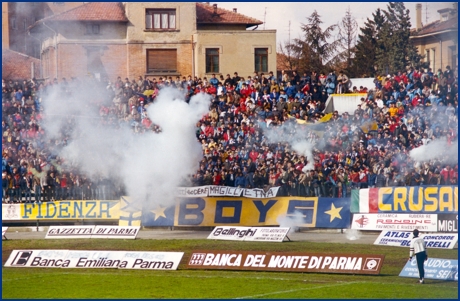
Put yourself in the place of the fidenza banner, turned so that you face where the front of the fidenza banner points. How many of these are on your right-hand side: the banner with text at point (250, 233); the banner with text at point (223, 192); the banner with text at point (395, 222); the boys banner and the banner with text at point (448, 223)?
0

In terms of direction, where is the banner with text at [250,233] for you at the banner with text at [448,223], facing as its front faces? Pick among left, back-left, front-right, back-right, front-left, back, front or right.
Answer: right

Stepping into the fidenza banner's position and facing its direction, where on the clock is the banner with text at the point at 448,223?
The banner with text is roughly at 10 o'clock from the fidenza banner.

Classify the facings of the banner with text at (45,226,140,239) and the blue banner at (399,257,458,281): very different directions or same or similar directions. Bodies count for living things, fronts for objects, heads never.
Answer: same or similar directions

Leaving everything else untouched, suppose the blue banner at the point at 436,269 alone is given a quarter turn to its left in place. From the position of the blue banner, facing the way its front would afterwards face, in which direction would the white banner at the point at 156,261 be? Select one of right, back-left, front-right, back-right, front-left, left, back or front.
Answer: back

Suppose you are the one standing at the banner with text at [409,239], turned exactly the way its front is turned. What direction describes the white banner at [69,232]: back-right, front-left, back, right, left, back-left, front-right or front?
right

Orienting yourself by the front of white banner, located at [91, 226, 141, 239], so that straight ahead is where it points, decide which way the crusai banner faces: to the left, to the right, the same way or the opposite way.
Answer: the same way

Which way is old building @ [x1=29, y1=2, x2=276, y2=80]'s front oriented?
toward the camera

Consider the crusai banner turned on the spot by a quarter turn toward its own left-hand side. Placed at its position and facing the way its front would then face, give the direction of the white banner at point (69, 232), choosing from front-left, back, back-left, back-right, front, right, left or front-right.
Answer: back

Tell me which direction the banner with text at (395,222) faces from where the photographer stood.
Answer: facing the viewer

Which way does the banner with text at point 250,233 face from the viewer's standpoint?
toward the camera

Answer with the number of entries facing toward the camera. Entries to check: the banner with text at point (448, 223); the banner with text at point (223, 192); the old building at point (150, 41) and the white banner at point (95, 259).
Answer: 4

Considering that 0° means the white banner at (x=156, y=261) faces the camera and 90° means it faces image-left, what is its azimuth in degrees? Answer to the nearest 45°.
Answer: approximately 0°
